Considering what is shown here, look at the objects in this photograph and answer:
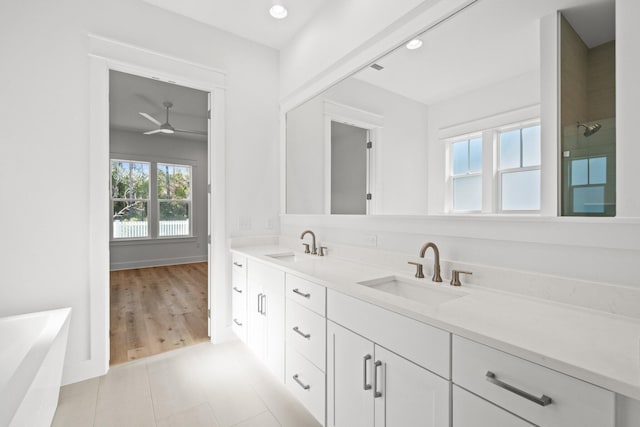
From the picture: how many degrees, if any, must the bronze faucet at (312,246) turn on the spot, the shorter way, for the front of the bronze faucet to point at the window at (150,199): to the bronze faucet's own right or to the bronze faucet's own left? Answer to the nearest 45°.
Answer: approximately 90° to the bronze faucet's own right

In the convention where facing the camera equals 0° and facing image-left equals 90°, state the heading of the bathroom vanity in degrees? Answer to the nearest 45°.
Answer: approximately 45°

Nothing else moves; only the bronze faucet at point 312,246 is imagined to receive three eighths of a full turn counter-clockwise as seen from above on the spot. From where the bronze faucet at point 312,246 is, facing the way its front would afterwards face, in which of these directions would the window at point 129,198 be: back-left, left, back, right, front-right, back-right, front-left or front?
back-left

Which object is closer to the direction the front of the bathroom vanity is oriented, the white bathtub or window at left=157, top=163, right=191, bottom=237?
the white bathtub

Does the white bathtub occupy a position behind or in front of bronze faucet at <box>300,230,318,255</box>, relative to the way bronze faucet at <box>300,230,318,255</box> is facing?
in front

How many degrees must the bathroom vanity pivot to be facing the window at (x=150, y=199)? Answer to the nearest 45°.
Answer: approximately 90° to its right
